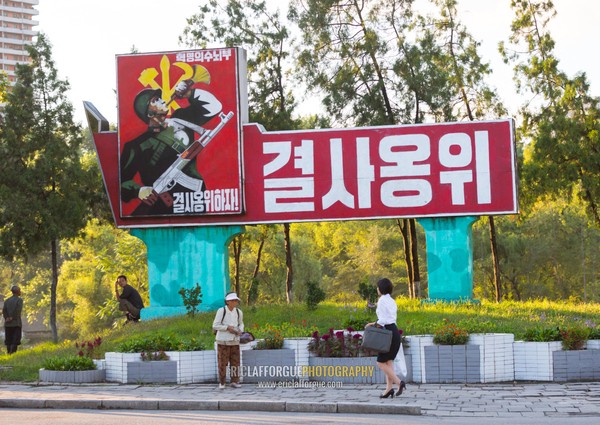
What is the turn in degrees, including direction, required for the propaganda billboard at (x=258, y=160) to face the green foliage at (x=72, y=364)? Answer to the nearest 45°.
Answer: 0° — it already faces it

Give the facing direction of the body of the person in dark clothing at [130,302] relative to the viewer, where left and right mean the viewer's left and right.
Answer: facing to the left of the viewer

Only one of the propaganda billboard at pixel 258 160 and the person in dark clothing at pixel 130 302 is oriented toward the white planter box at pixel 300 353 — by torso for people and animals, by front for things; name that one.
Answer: the propaganda billboard

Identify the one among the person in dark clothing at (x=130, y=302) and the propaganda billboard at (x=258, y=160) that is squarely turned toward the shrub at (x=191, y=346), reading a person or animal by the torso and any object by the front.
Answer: the propaganda billboard

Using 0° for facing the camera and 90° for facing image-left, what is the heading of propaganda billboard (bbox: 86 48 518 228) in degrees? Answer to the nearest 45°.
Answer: approximately 0°

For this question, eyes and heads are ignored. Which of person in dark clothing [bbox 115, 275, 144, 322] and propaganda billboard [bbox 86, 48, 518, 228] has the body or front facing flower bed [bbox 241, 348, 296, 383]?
the propaganda billboard
